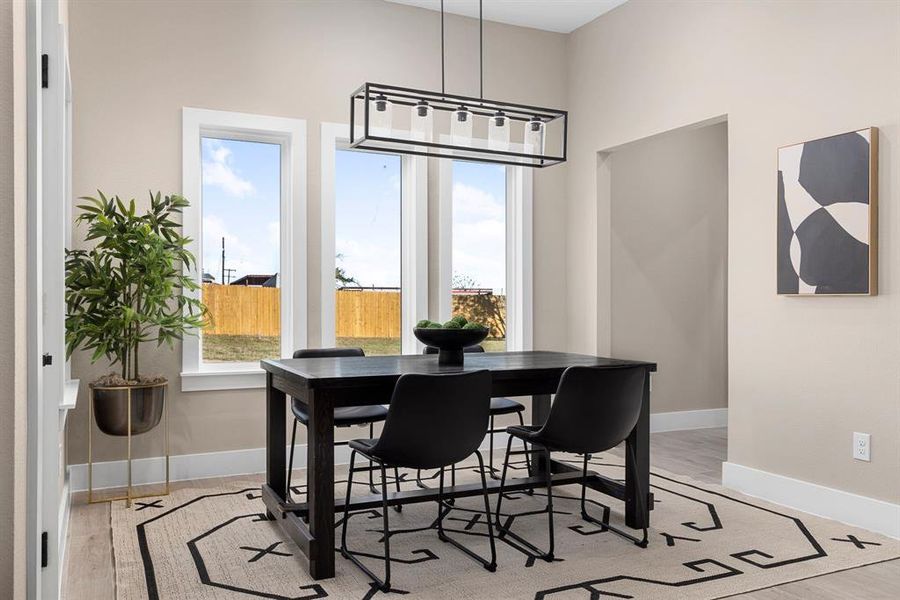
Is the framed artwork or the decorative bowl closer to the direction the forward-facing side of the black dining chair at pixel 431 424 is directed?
the decorative bowl

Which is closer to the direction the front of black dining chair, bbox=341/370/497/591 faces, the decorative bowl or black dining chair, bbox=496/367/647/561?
the decorative bowl

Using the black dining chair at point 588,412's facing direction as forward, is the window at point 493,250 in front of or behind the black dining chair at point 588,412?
in front

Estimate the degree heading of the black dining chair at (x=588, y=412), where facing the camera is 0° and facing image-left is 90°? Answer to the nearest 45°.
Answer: approximately 135°

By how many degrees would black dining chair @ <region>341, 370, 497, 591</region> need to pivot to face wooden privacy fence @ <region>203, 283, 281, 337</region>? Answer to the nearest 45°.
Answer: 0° — it already faces it

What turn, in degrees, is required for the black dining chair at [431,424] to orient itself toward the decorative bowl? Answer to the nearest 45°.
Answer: approximately 45° to its right

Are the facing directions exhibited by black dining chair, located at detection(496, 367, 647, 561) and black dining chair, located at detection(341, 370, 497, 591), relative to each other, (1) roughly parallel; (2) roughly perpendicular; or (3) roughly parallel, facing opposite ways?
roughly parallel

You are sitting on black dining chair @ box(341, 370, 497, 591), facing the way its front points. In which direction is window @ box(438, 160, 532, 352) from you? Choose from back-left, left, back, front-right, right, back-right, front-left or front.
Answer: front-right

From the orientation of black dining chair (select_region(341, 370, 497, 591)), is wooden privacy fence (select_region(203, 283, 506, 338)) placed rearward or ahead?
ahead

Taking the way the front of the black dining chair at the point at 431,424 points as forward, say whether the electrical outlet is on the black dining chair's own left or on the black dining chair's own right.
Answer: on the black dining chair's own right

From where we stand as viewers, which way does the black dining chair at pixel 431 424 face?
facing away from the viewer and to the left of the viewer

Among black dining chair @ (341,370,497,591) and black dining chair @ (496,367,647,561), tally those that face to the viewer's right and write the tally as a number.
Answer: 0

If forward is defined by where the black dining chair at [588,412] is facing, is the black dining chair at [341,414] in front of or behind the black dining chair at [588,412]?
in front

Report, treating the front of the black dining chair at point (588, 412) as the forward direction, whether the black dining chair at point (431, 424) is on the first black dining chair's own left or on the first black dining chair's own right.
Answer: on the first black dining chair's own left
